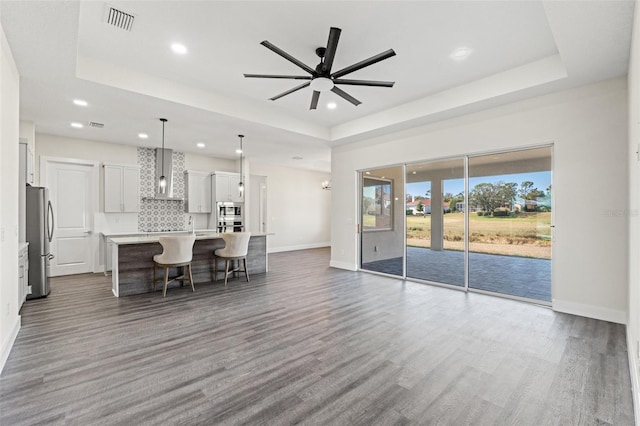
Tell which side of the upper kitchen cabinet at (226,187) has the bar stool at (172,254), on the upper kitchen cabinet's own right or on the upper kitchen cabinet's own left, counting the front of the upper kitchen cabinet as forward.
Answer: on the upper kitchen cabinet's own right

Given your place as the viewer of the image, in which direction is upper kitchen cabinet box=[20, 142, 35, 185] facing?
facing to the right of the viewer

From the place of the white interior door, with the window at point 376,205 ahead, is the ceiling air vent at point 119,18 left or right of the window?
right

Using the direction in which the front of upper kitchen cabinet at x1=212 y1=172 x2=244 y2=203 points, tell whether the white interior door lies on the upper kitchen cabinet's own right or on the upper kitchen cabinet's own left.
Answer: on the upper kitchen cabinet's own right

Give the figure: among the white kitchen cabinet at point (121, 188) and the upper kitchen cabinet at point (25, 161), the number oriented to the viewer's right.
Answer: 1

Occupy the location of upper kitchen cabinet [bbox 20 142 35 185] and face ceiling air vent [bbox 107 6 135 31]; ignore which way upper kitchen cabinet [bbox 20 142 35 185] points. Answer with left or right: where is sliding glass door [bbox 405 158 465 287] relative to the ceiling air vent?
left
